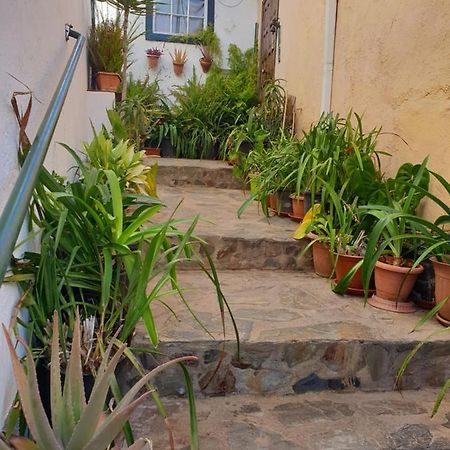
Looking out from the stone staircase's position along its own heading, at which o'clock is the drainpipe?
The drainpipe is roughly at 6 o'clock from the stone staircase.

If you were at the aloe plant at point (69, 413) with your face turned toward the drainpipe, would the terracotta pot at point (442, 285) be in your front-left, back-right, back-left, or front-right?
front-right

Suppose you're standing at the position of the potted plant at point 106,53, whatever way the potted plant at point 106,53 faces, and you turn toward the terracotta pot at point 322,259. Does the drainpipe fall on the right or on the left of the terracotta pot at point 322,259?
left

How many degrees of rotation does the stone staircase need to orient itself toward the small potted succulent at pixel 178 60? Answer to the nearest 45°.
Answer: approximately 180°

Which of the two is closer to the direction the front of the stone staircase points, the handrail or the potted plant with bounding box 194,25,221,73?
the handrail

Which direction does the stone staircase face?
toward the camera

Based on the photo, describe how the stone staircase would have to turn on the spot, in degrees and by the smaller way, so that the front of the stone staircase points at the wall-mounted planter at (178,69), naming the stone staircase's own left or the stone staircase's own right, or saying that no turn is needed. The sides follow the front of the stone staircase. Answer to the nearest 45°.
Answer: approximately 180°

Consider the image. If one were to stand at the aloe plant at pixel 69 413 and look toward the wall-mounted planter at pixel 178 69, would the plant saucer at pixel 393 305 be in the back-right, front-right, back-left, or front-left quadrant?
front-right

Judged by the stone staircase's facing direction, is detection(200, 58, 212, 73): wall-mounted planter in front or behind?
behind

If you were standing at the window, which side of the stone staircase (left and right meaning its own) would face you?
back
